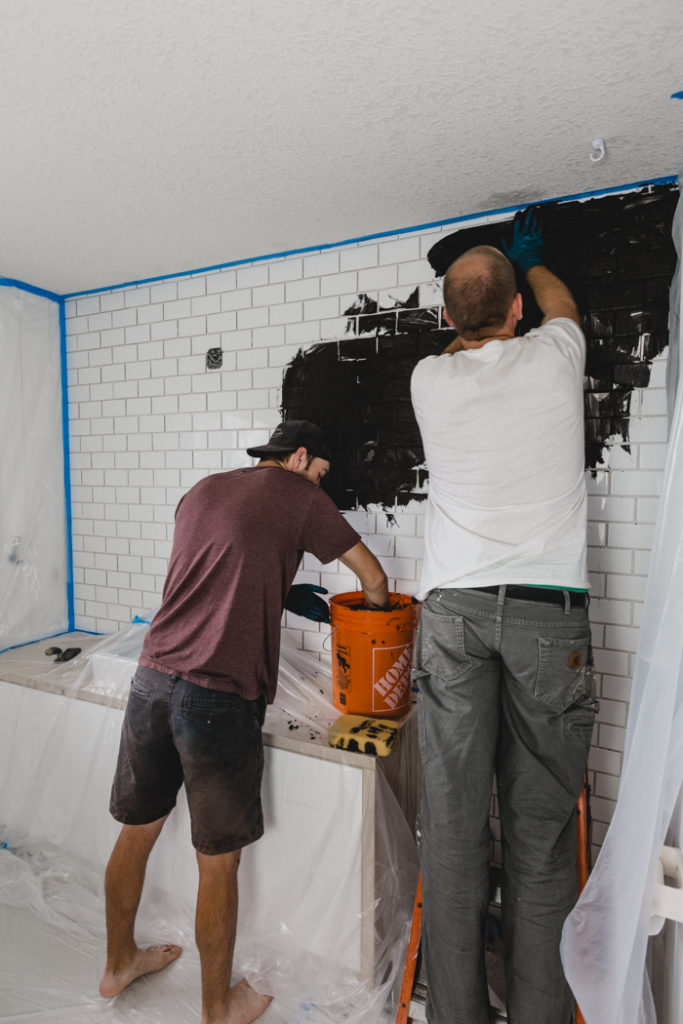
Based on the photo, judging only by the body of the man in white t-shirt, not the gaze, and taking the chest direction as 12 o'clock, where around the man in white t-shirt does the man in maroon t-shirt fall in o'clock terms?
The man in maroon t-shirt is roughly at 9 o'clock from the man in white t-shirt.

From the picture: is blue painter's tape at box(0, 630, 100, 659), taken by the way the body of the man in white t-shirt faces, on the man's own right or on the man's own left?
on the man's own left

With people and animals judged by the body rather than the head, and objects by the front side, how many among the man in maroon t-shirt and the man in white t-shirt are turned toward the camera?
0

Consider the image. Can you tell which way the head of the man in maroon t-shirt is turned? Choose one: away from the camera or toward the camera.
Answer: away from the camera

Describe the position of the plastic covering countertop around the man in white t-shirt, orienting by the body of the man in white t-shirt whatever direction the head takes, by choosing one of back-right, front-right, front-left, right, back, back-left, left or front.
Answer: left

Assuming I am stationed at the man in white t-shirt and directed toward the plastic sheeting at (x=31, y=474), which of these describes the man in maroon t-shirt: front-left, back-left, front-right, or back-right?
front-left

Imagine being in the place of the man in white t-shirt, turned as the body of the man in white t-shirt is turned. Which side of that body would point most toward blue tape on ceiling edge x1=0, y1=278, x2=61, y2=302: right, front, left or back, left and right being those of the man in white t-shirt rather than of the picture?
left

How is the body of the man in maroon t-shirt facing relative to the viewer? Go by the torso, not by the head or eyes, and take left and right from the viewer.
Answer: facing away from the viewer and to the right of the viewer

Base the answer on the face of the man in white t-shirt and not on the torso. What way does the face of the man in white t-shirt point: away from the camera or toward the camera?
away from the camera

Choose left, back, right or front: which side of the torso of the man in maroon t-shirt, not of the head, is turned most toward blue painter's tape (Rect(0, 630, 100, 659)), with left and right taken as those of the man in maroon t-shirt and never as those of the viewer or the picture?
left

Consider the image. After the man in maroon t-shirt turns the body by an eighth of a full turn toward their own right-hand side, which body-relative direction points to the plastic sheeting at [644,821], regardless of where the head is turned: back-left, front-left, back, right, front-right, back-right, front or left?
front-right

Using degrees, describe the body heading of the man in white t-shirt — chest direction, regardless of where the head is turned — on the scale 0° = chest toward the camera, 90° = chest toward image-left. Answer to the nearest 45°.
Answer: approximately 180°

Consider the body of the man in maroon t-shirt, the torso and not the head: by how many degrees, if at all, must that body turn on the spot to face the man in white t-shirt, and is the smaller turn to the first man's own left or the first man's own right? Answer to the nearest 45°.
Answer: approximately 90° to the first man's own right
